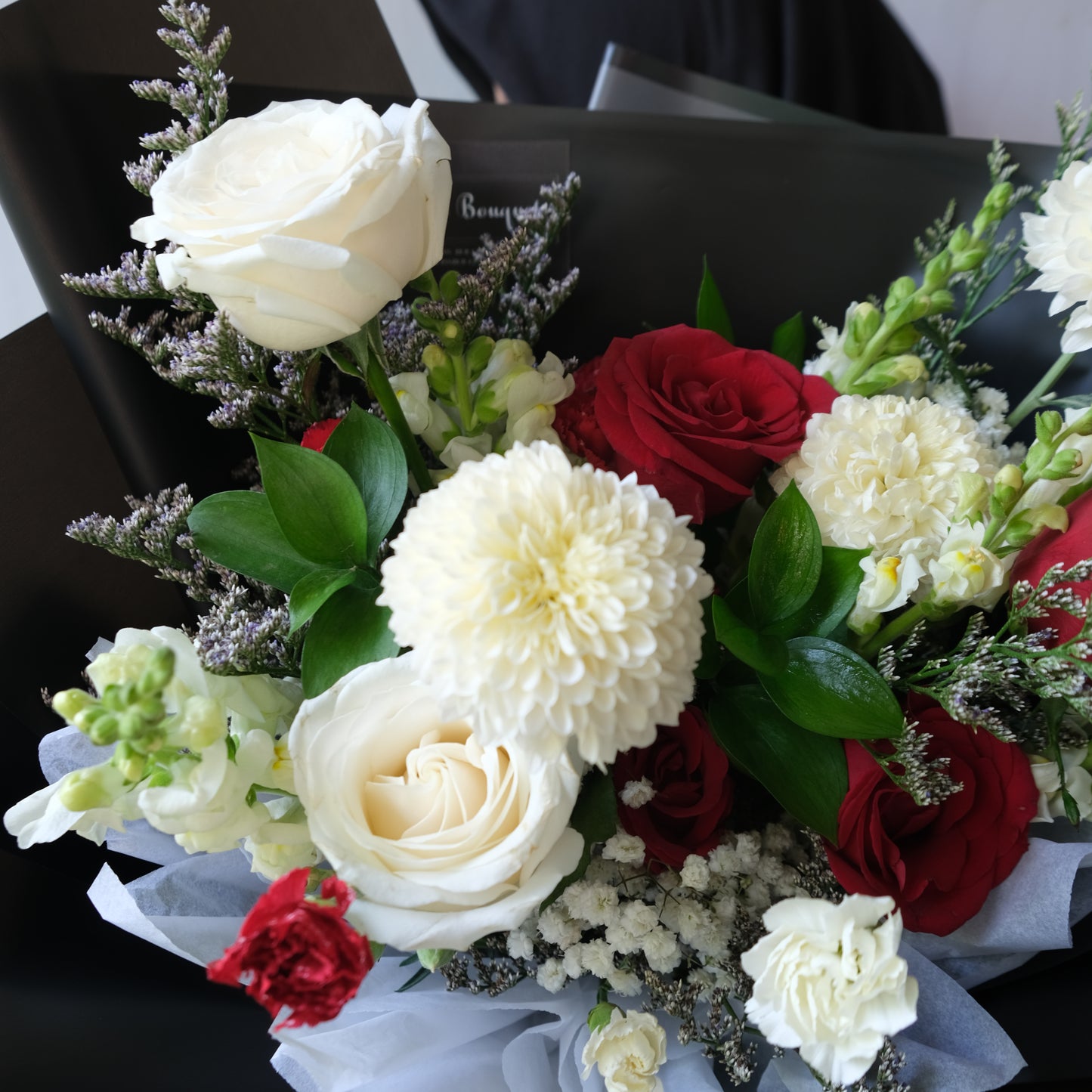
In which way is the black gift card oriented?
toward the camera
